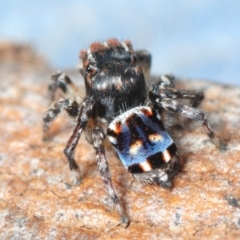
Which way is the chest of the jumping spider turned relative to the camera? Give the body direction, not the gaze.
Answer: away from the camera
